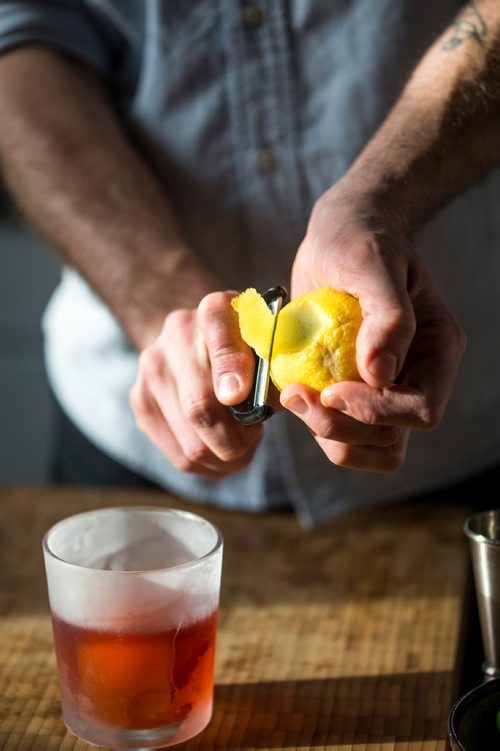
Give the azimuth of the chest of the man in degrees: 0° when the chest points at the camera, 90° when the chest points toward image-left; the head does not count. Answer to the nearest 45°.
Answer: approximately 0°
